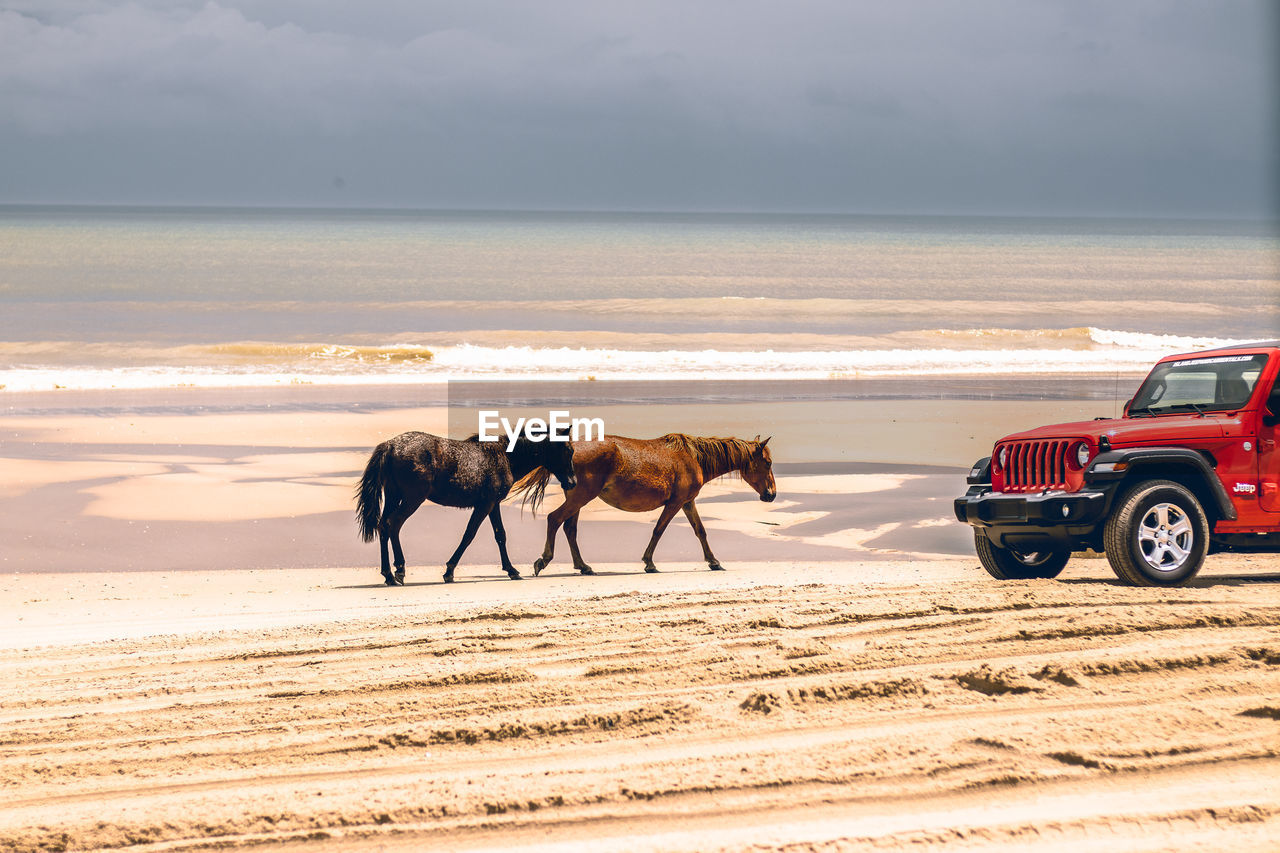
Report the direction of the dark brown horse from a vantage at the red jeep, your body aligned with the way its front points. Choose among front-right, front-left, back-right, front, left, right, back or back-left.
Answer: front-right

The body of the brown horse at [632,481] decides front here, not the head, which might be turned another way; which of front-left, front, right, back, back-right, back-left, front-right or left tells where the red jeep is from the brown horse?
front-right

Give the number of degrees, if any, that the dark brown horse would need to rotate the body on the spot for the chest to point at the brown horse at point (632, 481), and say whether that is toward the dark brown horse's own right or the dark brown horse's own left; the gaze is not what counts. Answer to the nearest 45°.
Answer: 0° — it already faces it

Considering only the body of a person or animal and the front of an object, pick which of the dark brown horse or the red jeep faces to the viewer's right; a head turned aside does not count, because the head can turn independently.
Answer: the dark brown horse

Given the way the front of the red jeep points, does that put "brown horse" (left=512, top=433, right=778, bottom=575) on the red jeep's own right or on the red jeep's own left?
on the red jeep's own right

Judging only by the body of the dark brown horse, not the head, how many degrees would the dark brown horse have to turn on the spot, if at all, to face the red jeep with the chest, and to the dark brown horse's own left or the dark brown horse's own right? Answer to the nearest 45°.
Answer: approximately 45° to the dark brown horse's own right

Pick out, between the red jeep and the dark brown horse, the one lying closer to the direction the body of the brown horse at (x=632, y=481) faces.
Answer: the red jeep

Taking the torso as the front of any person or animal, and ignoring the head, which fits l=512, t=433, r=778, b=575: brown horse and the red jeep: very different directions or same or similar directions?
very different directions

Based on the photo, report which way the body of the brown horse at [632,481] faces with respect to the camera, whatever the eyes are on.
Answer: to the viewer's right

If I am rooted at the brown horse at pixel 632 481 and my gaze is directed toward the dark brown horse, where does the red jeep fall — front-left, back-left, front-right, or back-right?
back-left

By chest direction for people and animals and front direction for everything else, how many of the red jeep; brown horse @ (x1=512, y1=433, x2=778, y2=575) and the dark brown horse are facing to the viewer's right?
2

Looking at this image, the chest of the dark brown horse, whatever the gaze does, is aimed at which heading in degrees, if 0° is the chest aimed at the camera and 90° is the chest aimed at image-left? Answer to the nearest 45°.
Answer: approximately 270°

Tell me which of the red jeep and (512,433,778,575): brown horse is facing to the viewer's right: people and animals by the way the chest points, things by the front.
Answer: the brown horse

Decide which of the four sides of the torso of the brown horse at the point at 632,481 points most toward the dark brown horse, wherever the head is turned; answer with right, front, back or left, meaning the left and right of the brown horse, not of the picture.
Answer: back
